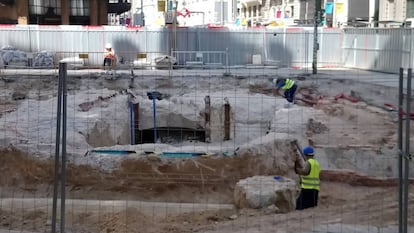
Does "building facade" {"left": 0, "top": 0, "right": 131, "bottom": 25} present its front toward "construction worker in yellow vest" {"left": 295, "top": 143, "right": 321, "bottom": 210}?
yes

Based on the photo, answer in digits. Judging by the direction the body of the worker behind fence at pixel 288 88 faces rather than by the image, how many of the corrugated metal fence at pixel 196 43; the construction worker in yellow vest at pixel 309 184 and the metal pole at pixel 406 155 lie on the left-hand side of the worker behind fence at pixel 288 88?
2

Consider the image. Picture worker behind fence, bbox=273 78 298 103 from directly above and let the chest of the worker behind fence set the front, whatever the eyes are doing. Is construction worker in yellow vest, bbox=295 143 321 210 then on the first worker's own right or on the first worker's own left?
on the first worker's own left

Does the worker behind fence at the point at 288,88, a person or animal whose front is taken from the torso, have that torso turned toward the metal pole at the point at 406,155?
no

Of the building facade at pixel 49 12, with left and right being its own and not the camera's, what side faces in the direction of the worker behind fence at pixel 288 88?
front

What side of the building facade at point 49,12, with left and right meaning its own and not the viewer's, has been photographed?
front

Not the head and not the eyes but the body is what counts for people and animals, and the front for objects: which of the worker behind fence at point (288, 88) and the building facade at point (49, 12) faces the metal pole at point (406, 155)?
the building facade

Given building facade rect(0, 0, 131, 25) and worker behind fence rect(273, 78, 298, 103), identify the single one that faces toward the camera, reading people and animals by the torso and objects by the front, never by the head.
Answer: the building facade

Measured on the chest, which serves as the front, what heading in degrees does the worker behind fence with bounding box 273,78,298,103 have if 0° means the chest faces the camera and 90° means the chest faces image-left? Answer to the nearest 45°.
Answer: approximately 90°

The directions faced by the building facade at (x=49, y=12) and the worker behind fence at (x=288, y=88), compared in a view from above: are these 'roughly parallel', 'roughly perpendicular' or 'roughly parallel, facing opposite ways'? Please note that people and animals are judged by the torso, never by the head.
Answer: roughly perpendicular

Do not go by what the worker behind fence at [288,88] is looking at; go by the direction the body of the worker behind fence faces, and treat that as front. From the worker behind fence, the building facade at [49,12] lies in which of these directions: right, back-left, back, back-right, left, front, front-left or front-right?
front-right

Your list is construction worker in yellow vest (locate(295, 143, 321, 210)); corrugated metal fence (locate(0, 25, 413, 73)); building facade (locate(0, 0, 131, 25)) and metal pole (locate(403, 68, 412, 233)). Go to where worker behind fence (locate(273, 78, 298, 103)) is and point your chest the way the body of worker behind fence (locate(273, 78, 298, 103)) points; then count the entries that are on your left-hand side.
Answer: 2

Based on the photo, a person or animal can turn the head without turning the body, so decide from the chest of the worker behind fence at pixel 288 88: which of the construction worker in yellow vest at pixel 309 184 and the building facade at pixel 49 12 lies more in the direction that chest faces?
the building facade

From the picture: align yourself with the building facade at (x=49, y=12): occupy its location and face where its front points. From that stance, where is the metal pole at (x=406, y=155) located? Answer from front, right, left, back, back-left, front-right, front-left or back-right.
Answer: front

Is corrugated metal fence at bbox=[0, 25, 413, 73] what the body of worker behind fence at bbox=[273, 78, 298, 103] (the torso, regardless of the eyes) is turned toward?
no
